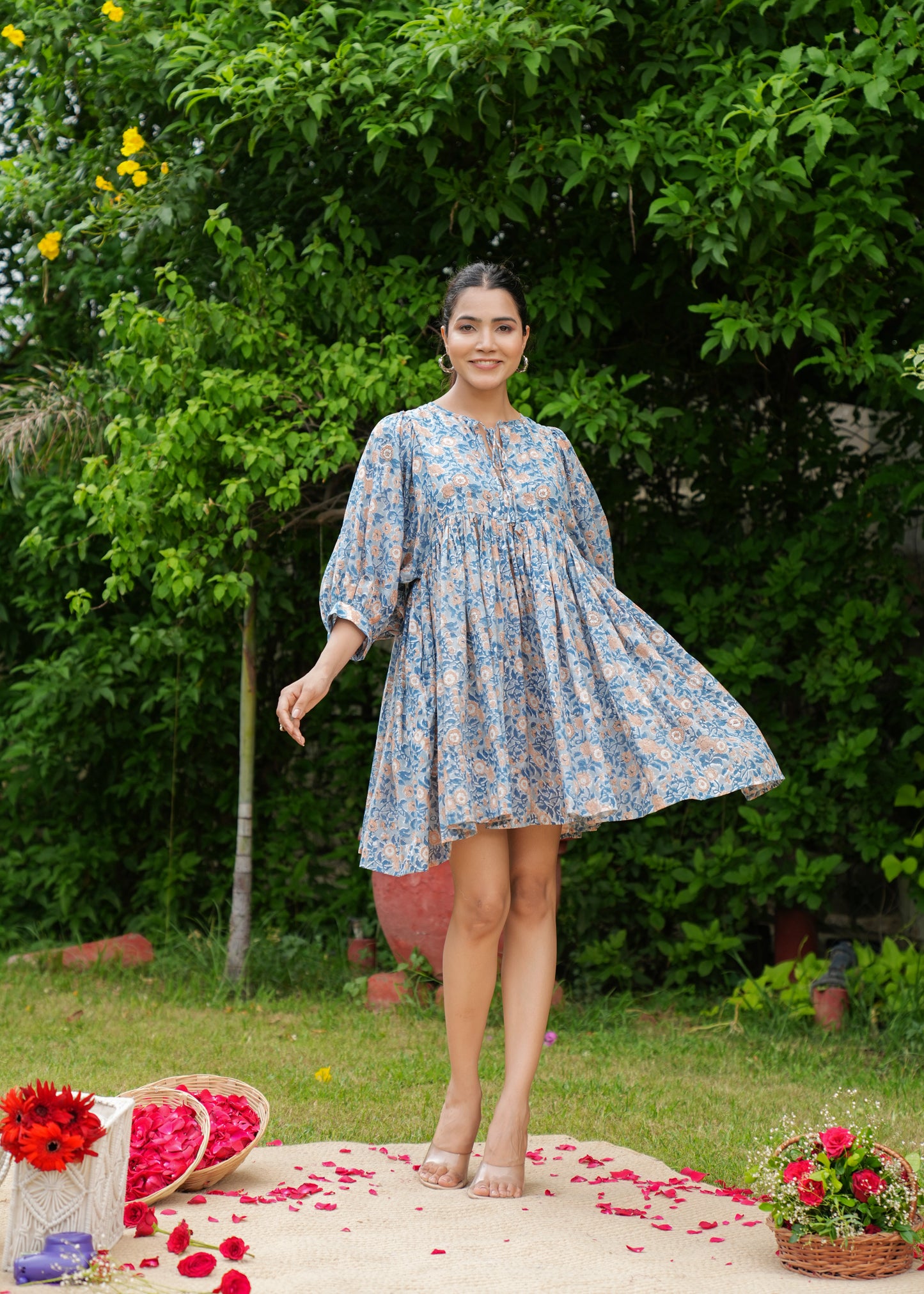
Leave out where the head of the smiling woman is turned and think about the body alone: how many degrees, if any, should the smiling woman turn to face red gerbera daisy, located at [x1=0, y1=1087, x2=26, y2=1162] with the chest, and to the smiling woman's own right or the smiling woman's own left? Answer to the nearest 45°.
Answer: approximately 45° to the smiling woman's own right

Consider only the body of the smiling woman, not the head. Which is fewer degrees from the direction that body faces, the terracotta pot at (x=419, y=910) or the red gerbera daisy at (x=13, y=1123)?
the red gerbera daisy

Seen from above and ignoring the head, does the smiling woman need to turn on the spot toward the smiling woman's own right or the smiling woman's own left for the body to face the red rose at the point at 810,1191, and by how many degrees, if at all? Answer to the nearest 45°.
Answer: approximately 45° to the smiling woman's own left

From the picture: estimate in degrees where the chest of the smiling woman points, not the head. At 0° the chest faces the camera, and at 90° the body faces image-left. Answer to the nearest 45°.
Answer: approximately 0°
